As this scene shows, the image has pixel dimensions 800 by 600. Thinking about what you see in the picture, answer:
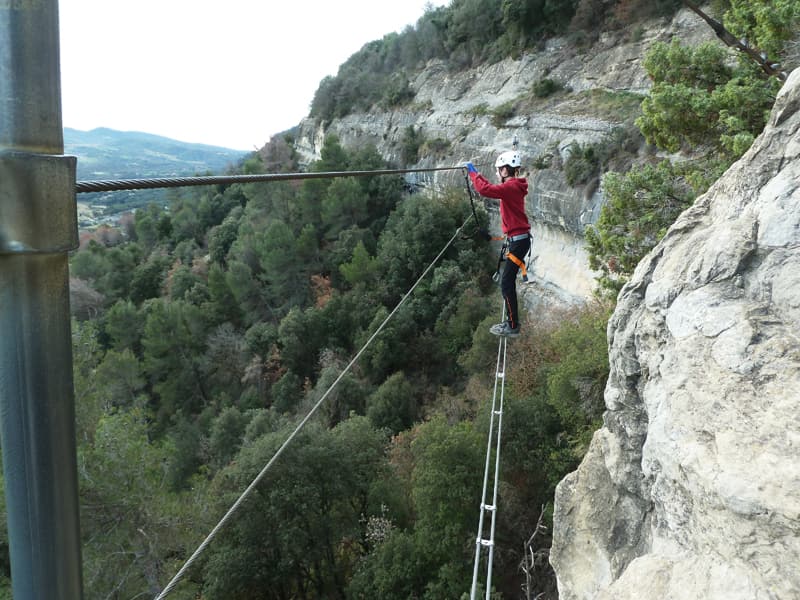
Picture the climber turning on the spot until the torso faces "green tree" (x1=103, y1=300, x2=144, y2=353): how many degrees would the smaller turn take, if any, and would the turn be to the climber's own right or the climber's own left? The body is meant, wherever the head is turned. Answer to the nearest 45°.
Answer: approximately 45° to the climber's own right

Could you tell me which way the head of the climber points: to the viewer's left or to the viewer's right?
to the viewer's left

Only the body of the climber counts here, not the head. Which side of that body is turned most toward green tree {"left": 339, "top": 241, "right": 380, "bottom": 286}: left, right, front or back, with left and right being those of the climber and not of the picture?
right

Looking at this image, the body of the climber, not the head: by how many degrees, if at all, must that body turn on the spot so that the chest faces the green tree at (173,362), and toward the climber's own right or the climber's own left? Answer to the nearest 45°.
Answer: approximately 45° to the climber's own right
